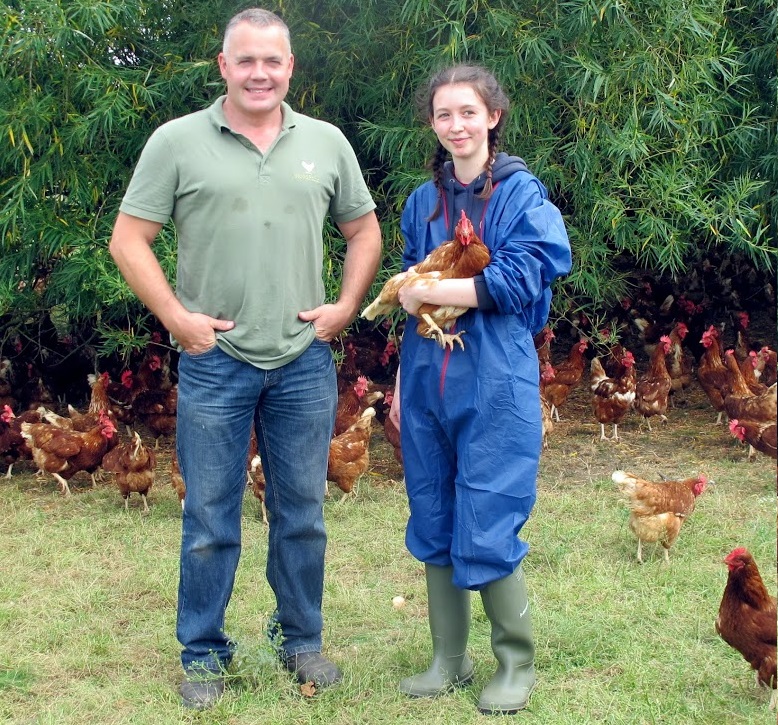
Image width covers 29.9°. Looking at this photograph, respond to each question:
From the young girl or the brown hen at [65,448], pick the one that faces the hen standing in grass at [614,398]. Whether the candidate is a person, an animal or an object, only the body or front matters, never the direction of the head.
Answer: the brown hen

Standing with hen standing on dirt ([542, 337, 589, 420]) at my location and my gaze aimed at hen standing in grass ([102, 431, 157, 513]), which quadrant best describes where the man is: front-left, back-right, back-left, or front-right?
front-left

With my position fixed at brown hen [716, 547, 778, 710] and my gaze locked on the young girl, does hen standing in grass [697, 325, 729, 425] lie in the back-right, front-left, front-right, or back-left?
back-right

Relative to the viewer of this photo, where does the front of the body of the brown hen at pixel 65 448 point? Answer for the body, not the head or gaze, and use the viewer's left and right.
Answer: facing to the right of the viewer

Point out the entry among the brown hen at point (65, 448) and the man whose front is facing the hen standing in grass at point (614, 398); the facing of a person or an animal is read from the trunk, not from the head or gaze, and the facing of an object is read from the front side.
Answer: the brown hen

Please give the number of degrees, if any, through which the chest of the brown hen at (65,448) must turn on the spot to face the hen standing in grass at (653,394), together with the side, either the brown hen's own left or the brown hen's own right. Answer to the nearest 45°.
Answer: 0° — it already faces it

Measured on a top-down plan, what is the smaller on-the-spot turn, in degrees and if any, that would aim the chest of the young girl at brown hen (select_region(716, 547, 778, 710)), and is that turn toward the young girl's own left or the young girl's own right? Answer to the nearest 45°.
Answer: approximately 135° to the young girl's own left

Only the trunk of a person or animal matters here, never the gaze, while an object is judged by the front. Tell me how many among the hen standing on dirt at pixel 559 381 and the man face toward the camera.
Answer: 1

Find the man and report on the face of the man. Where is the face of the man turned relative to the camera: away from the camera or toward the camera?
toward the camera

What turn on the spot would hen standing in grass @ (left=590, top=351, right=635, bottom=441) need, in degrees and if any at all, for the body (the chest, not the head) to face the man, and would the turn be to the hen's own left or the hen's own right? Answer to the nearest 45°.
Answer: approximately 90° to the hen's own right
